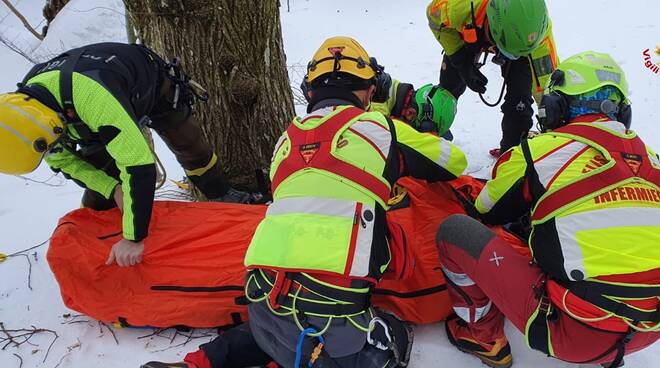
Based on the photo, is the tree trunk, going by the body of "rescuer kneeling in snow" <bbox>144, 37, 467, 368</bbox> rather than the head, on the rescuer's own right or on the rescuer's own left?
on the rescuer's own left

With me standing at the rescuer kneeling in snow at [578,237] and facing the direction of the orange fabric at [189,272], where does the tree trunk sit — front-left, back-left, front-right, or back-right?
front-right

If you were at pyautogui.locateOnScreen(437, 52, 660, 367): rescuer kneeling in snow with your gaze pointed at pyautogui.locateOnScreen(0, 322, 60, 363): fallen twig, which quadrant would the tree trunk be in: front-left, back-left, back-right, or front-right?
front-right

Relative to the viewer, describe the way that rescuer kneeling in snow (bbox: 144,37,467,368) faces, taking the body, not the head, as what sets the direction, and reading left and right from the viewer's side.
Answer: facing away from the viewer and to the right of the viewer

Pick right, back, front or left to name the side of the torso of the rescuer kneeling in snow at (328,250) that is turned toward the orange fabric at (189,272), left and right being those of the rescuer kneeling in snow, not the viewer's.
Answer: left

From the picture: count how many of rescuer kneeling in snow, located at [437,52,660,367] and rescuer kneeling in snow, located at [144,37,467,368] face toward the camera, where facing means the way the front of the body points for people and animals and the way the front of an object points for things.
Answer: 0

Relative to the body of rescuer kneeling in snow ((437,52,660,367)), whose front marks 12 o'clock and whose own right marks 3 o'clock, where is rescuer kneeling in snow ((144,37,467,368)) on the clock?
rescuer kneeling in snow ((144,37,467,368)) is roughly at 10 o'clock from rescuer kneeling in snow ((437,52,660,367)).

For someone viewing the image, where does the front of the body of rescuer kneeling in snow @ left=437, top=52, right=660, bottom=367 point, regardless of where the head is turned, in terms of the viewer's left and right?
facing away from the viewer and to the left of the viewer

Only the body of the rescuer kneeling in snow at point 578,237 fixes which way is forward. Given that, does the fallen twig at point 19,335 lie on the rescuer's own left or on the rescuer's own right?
on the rescuer's own left

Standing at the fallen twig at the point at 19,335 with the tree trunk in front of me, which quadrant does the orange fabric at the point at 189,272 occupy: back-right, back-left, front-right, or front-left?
front-right

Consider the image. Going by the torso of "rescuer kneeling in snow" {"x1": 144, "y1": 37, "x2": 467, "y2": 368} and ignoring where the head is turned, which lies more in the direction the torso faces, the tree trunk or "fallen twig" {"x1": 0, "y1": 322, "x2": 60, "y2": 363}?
the tree trunk

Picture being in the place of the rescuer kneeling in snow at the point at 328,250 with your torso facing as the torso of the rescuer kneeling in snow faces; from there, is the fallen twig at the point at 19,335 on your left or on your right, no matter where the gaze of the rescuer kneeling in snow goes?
on your left

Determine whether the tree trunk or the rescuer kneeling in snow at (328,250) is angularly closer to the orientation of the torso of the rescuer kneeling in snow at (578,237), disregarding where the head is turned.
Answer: the tree trunk

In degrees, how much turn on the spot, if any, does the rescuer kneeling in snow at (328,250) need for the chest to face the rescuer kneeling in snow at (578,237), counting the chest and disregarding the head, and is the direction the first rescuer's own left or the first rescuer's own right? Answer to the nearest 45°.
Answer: approximately 45° to the first rescuer's own right
